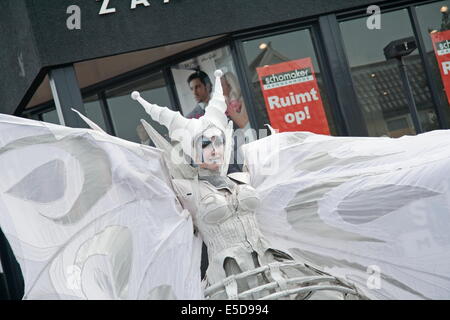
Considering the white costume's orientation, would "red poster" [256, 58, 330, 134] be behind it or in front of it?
behind

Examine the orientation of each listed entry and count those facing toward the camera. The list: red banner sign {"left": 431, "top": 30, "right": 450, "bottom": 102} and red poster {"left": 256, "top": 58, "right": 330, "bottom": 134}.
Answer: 2

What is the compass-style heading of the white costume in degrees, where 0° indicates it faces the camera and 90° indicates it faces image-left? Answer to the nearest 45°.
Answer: approximately 0°

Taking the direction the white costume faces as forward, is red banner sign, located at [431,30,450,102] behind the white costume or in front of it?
behind

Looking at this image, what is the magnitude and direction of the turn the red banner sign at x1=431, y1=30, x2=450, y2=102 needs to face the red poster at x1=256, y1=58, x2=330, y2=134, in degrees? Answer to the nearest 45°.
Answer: approximately 45° to its right

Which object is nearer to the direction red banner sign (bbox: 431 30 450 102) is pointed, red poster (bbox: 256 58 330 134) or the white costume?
the white costume

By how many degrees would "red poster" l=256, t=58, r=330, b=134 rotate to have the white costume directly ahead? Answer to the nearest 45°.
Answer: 0° — it already faces it

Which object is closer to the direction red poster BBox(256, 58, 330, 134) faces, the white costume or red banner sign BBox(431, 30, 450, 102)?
the white costume

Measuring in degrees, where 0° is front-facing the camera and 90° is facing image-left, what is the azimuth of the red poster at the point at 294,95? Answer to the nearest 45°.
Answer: approximately 0°
